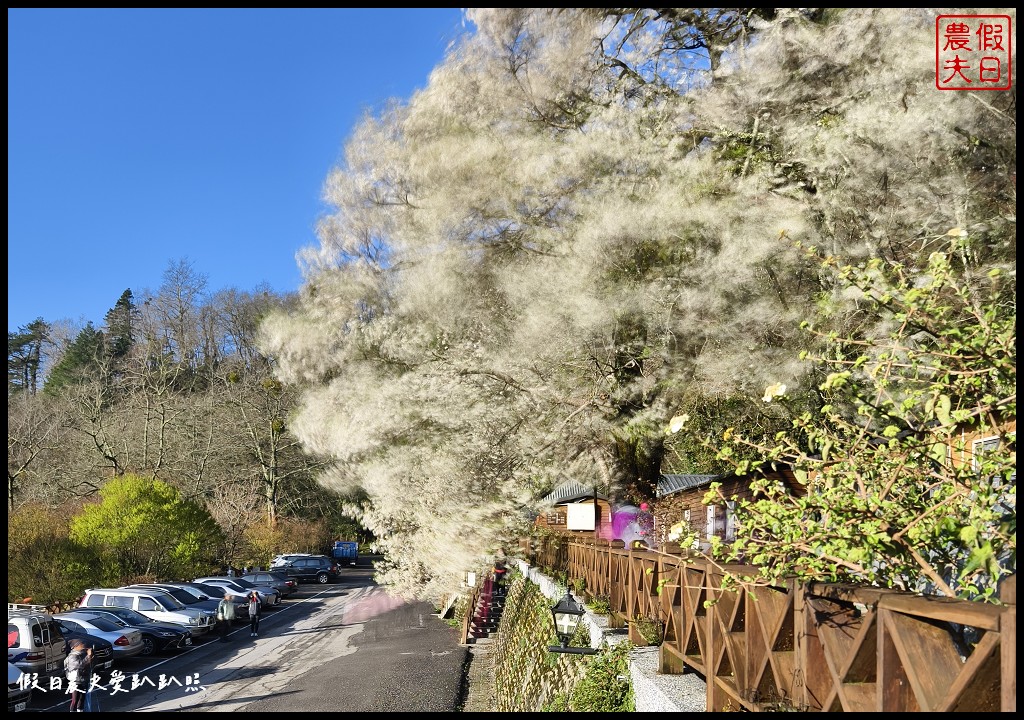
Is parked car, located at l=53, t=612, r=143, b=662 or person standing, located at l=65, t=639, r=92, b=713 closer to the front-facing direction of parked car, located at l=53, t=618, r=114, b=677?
the person standing
